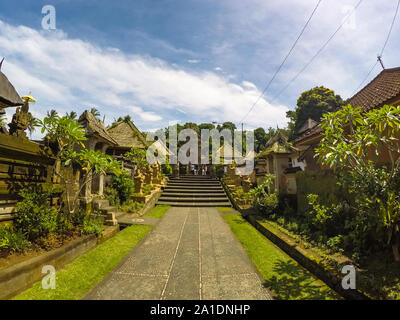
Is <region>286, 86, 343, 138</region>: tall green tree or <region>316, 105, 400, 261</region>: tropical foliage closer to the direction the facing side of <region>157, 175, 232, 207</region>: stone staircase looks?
the tropical foliage

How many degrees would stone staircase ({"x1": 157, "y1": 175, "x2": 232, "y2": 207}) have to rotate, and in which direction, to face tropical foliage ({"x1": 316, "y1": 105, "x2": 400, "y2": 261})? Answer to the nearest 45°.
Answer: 0° — it already faces it

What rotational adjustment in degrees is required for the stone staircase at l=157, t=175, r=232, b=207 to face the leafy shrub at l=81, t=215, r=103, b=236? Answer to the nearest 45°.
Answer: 0° — it already faces it

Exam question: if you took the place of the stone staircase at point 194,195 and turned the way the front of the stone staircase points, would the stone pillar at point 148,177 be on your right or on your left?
on your right

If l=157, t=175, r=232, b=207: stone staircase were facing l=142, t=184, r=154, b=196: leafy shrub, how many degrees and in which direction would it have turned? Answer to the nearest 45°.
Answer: approximately 45° to its right

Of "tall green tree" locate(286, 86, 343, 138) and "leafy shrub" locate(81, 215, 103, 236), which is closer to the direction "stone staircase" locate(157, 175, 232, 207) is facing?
the leafy shrub

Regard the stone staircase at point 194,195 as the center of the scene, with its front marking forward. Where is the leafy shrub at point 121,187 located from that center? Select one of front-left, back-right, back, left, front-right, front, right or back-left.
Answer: front-right

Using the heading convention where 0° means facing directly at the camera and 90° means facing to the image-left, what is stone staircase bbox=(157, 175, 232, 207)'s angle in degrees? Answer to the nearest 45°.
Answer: approximately 0°
